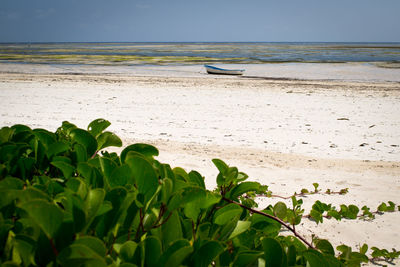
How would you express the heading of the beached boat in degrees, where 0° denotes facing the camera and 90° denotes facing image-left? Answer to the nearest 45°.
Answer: approximately 90°
